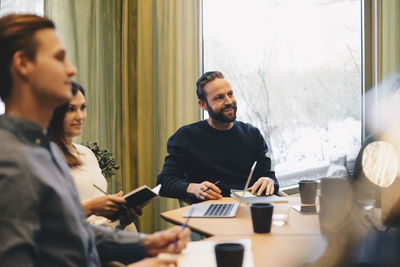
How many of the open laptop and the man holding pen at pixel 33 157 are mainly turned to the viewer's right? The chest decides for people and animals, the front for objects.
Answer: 1

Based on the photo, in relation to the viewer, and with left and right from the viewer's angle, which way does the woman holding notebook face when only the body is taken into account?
facing the viewer and to the right of the viewer

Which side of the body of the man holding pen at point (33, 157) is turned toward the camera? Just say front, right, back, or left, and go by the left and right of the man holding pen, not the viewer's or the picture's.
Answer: right

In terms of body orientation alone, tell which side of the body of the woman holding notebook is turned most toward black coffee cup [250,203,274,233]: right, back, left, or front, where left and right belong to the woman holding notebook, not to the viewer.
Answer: front

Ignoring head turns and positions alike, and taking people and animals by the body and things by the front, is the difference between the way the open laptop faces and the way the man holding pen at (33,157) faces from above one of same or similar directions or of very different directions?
very different directions

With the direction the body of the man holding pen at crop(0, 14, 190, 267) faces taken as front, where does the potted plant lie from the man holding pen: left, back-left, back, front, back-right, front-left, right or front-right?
left

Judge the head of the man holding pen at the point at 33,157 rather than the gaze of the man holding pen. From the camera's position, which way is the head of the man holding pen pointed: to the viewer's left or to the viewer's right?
to the viewer's right
